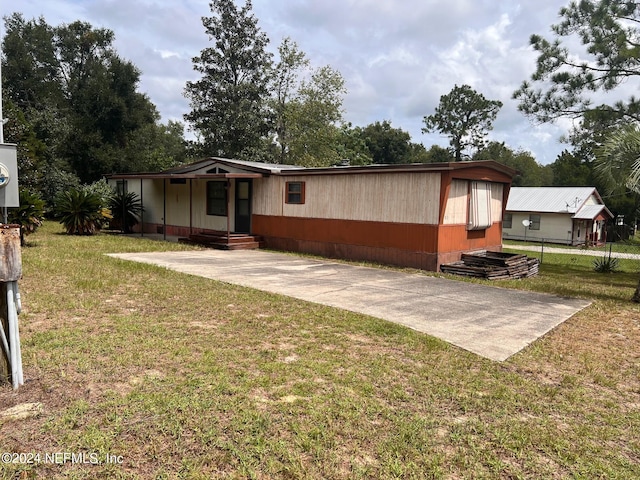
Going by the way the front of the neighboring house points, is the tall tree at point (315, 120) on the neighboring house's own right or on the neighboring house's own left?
on the neighboring house's own right

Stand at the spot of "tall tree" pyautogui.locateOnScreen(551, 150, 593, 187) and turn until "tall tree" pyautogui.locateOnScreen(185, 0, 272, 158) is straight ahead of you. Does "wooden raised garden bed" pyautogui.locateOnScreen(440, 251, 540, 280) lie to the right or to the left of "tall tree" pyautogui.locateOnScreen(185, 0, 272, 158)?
left

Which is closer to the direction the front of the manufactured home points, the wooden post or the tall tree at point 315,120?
the wooden post

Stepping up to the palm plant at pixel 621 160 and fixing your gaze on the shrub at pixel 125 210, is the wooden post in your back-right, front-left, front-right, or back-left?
front-left

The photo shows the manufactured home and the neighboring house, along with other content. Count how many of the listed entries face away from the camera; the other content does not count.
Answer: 0

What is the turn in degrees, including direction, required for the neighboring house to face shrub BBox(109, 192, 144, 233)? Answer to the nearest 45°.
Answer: approximately 90° to its right

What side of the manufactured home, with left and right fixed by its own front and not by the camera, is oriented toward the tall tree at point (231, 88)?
right

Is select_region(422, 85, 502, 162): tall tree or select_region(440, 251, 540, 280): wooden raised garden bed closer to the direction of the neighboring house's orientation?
the wooden raised garden bed

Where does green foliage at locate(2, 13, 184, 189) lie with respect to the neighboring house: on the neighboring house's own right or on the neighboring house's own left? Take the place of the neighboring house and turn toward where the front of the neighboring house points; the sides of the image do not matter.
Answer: on the neighboring house's own right

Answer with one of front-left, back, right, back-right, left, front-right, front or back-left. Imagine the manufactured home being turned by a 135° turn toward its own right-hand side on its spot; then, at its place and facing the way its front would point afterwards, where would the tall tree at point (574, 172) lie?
front-right

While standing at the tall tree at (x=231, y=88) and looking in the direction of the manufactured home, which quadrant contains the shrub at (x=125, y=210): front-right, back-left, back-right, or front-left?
front-right

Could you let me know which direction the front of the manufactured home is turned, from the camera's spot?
facing the viewer and to the left of the viewer

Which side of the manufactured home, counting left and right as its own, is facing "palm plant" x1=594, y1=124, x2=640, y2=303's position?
left

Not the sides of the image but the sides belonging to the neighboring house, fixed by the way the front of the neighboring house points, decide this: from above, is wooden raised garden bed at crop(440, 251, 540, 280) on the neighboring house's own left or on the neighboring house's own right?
on the neighboring house's own right
